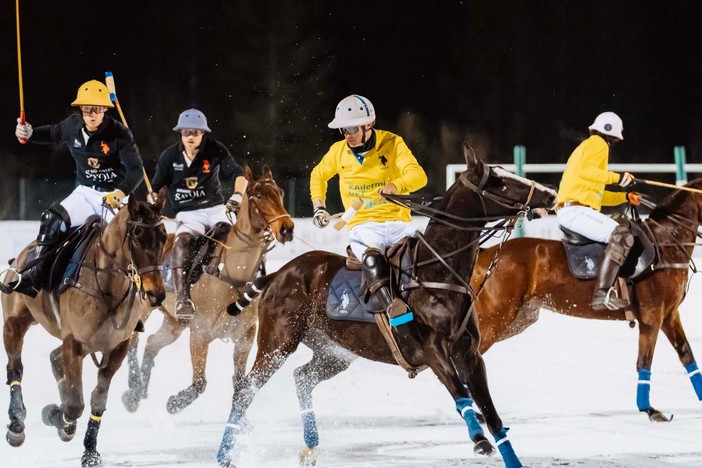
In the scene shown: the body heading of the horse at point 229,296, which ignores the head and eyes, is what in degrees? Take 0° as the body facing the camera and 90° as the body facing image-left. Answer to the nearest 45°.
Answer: approximately 315°

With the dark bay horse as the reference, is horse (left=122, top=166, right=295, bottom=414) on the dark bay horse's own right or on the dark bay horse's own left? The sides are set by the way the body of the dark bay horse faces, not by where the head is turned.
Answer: on the dark bay horse's own left

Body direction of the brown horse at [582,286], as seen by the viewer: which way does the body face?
to the viewer's right

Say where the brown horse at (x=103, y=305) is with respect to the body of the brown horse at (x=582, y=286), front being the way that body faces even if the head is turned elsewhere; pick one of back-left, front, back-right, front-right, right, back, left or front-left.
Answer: back-right

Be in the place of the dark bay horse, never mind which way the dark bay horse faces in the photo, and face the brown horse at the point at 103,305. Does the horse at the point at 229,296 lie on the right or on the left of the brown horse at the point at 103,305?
right

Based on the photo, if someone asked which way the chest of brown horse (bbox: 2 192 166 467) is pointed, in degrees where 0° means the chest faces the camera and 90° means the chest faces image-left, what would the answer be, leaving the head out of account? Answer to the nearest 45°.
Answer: approximately 315°

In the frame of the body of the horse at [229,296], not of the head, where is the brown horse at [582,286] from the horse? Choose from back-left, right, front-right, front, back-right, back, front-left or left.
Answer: front-left

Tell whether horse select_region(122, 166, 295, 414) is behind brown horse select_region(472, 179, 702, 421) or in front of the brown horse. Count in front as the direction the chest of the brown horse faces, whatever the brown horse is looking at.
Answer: behind

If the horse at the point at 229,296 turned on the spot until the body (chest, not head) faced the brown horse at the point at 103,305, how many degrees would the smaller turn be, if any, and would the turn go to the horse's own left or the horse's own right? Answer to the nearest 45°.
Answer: approximately 90° to the horse's own right

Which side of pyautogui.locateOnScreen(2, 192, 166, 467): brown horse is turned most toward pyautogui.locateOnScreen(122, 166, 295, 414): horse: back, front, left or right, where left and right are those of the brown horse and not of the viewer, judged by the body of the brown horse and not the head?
left
